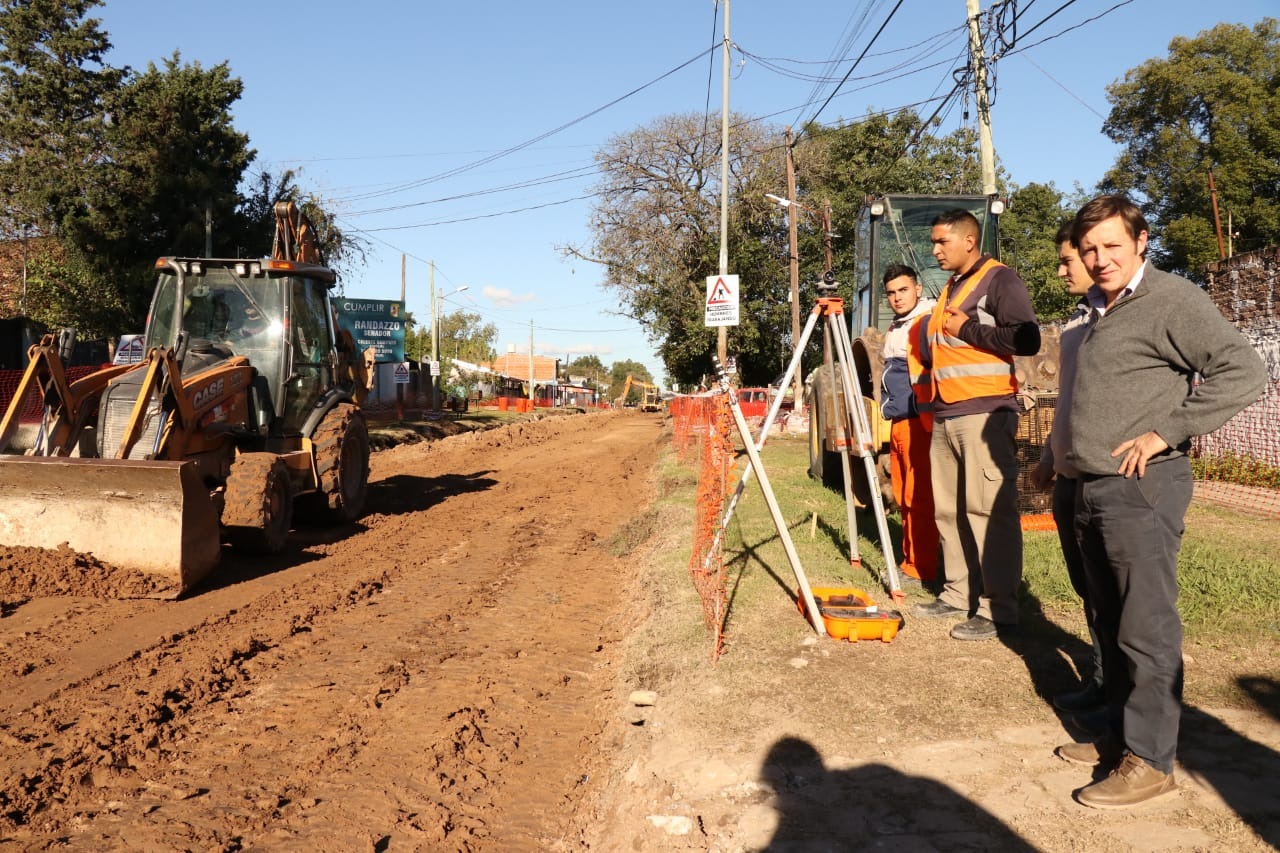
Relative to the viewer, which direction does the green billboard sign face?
toward the camera

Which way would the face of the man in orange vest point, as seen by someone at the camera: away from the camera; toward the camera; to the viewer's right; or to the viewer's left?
to the viewer's left

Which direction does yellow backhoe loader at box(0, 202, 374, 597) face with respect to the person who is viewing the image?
facing the viewer and to the left of the viewer

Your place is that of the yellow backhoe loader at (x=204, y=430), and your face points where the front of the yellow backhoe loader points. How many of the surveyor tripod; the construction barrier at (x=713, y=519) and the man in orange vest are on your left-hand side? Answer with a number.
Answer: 3

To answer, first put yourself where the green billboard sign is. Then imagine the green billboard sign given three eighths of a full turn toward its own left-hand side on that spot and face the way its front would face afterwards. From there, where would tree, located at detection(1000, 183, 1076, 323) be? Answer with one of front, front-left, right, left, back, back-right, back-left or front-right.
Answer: front-right

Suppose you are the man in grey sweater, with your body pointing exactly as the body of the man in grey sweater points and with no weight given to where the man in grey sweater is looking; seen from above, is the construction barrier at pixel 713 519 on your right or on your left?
on your right

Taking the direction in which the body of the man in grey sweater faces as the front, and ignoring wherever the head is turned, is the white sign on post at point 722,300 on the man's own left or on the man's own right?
on the man's own right

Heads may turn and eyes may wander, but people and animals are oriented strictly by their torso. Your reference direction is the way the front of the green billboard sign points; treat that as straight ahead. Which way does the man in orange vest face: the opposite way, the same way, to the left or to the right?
to the right

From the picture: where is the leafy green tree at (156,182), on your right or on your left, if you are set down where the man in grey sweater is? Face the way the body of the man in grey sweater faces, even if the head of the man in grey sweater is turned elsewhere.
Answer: on your right

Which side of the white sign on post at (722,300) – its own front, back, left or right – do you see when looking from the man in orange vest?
front

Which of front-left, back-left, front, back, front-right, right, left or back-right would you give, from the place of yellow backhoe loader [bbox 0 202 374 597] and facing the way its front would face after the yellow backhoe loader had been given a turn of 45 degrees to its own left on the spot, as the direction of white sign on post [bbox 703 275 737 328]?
back-left

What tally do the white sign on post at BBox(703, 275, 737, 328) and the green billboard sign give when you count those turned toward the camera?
2

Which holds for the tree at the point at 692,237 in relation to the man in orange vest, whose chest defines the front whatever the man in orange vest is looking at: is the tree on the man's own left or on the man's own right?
on the man's own right

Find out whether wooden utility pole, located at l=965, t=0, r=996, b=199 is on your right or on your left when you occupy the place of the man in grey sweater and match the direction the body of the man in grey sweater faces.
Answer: on your right

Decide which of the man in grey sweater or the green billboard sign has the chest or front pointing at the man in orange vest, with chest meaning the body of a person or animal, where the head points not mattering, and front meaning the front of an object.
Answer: the green billboard sign

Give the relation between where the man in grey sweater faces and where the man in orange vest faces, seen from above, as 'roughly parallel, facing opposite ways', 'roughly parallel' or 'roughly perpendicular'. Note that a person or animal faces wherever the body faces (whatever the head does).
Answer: roughly parallel
